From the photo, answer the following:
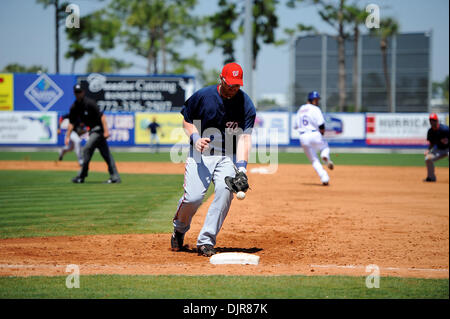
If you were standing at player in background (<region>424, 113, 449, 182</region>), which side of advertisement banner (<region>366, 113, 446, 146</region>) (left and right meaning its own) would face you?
front

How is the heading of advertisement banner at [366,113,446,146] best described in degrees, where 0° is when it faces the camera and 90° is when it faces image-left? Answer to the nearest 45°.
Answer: approximately 0°

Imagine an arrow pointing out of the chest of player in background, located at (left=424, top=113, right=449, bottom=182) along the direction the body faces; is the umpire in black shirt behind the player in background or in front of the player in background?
in front

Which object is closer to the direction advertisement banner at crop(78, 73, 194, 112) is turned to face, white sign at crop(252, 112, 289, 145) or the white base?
the white base

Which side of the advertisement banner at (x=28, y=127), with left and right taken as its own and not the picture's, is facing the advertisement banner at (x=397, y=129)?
left

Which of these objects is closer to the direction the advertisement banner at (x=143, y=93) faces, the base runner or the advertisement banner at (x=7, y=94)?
the base runner

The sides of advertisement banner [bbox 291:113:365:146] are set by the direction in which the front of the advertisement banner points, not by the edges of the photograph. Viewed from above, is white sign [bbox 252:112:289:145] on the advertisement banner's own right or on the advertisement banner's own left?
on the advertisement banner's own right

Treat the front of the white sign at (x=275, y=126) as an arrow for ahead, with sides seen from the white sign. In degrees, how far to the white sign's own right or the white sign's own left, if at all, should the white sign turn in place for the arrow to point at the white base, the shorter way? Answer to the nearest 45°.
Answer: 0° — it already faces it

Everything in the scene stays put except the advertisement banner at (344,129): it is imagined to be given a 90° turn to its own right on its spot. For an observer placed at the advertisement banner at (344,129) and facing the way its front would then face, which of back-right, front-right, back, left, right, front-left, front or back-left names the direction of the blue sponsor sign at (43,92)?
front
